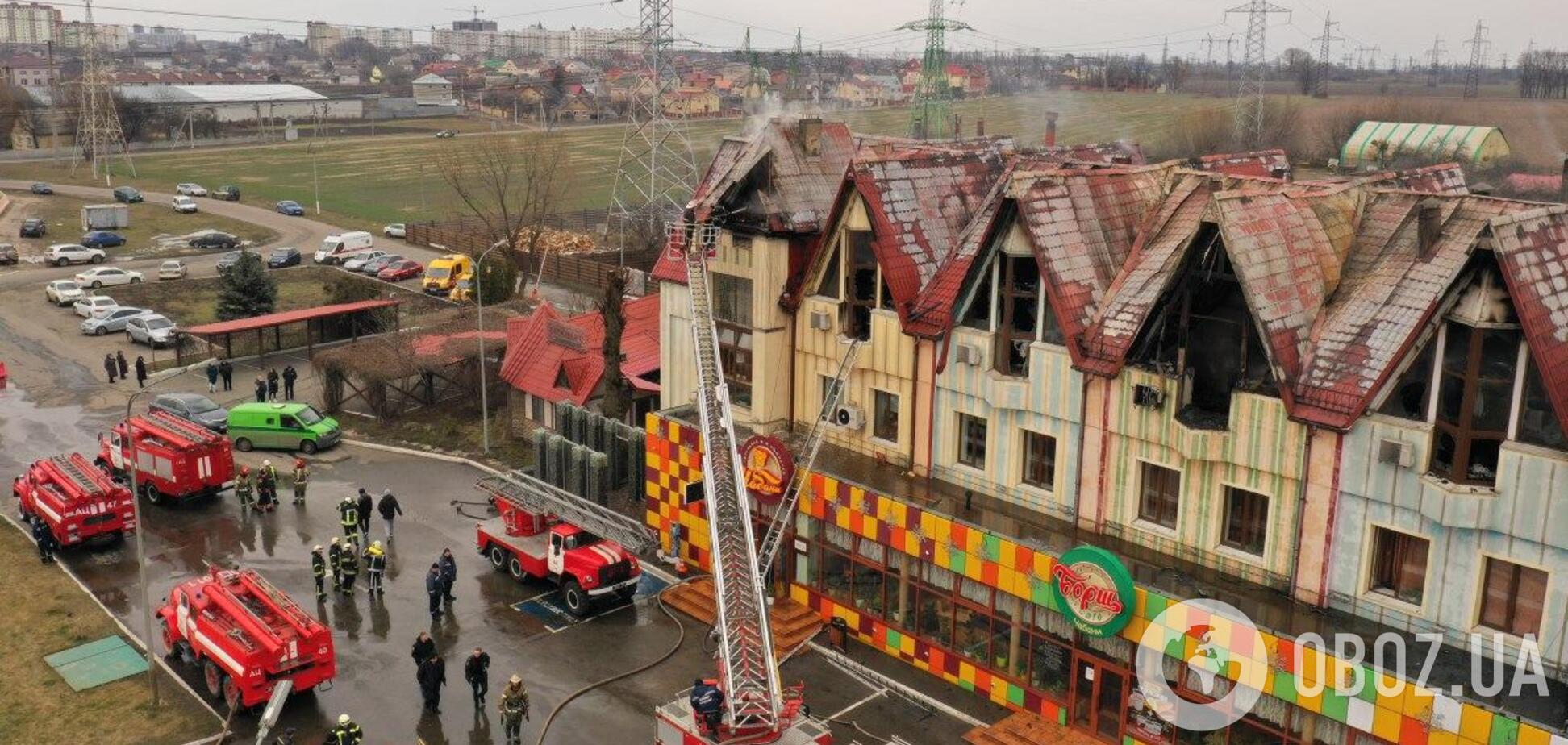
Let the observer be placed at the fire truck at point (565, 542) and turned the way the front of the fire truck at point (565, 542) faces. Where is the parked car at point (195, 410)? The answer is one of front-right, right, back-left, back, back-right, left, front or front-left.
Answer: back

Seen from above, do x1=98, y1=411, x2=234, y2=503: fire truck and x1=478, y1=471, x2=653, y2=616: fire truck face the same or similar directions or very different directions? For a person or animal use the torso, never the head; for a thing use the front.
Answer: very different directions

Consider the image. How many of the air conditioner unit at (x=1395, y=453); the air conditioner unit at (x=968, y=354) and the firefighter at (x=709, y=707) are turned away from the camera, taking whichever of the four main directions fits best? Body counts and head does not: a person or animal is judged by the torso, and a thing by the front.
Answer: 1

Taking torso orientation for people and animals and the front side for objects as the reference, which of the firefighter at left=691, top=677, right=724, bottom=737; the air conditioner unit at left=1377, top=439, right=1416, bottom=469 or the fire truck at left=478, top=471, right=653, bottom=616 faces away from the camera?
the firefighter

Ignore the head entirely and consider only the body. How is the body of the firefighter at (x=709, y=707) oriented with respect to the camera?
away from the camera

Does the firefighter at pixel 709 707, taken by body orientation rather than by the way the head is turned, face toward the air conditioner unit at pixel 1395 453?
no

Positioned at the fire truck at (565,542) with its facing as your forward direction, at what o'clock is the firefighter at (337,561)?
The firefighter is roughly at 5 o'clock from the fire truck.

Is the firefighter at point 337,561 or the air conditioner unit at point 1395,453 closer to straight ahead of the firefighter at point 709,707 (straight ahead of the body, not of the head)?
the firefighter

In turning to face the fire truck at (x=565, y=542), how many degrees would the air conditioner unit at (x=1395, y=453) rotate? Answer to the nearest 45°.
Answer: approximately 45° to its right

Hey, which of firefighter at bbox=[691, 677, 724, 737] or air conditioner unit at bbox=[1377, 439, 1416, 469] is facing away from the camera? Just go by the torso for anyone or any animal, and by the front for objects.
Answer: the firefighter

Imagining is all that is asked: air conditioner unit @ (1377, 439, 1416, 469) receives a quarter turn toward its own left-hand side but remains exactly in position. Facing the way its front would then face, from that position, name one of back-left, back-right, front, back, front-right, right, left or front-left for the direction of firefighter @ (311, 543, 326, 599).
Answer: back-right

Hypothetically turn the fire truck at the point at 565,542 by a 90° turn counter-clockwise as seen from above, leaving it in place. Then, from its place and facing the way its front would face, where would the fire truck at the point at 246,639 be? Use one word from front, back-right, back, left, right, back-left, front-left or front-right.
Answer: back

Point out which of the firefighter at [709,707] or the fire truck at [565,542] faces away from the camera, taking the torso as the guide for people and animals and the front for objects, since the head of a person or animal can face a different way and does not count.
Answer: the firefighter

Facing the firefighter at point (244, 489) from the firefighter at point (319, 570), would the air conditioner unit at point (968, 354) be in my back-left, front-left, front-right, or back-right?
back-right

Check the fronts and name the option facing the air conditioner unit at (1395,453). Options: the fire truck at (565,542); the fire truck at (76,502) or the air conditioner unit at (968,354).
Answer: the fire truck at (565,542)

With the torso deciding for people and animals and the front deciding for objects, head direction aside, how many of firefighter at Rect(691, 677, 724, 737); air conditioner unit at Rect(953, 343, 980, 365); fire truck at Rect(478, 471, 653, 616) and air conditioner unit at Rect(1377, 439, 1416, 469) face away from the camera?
1
